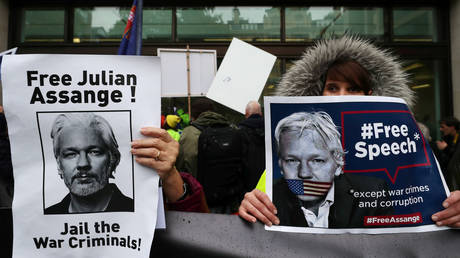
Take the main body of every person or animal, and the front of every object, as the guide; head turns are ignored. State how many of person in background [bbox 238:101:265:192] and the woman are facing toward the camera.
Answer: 1

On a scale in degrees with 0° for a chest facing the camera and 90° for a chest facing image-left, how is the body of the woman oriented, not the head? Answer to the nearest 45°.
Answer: approximately 0°

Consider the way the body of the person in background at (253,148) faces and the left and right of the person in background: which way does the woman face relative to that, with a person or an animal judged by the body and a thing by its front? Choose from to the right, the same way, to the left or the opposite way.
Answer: the opposite way

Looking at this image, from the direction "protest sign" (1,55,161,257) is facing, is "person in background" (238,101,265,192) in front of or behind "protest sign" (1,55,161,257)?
behind

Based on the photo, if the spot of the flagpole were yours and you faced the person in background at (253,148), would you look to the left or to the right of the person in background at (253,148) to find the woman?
right

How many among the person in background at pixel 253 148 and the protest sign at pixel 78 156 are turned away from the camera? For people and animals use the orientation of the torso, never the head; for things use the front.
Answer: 1

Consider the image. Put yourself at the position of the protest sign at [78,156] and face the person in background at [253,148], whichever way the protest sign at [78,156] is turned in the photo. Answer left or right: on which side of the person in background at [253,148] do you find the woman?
right

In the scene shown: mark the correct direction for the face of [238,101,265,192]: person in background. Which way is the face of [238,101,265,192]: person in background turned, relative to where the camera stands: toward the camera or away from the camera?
away from the camera

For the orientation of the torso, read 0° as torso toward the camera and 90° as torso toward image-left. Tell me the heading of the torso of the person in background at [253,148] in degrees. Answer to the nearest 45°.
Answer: approximately 180°
